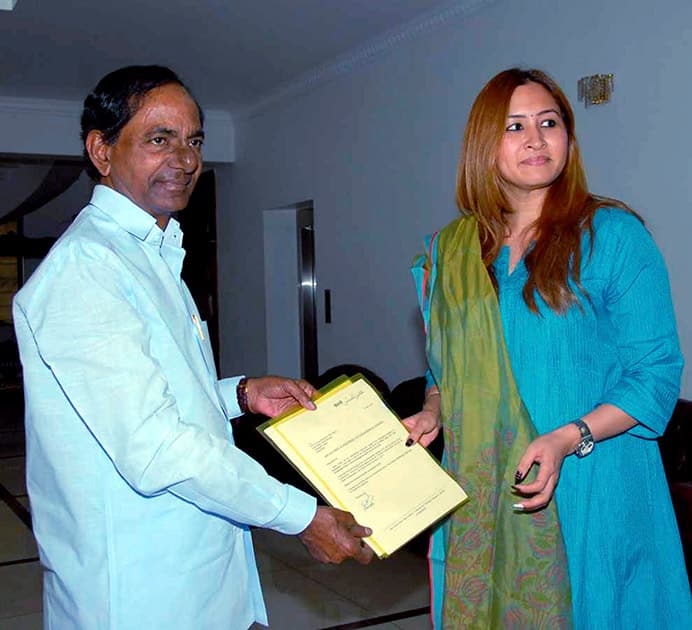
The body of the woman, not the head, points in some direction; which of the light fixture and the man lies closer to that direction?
the man

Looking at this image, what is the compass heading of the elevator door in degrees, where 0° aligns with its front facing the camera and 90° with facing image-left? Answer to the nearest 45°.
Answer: approximately 45°

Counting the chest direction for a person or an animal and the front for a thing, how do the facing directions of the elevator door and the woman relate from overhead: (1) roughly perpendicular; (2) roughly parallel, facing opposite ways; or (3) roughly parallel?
roughly parallel

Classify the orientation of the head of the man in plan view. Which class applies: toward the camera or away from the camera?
toward the camera

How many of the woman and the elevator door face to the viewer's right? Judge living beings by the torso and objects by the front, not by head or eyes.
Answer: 0

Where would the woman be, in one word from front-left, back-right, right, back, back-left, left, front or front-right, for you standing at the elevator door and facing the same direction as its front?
front-left
